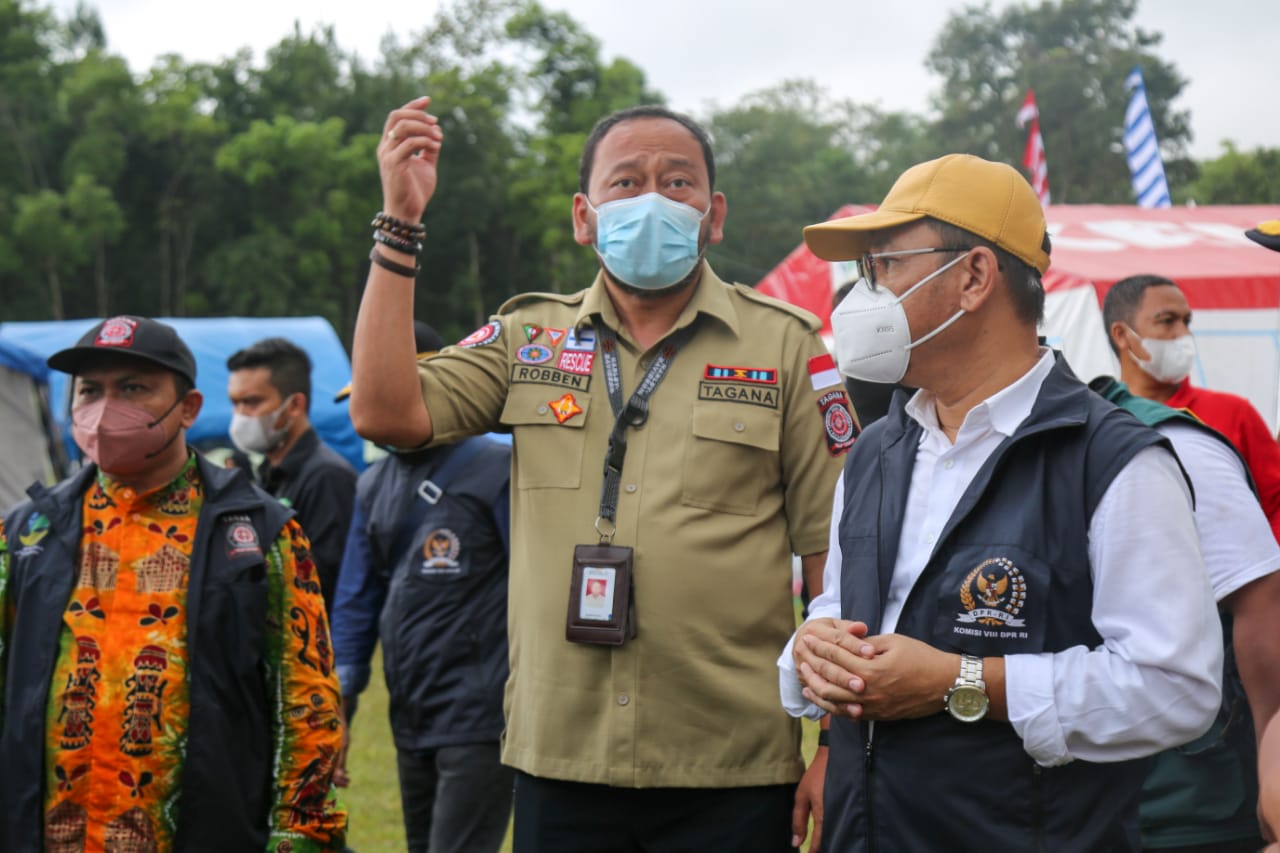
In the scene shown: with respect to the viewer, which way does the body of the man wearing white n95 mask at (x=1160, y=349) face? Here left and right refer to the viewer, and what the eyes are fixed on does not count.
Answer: facing the viewer and to the right of the viewer

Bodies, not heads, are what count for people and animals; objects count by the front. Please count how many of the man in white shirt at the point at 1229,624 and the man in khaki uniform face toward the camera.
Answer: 1

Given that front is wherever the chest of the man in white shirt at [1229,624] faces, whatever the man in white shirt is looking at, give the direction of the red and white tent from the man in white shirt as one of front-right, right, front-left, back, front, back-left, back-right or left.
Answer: right

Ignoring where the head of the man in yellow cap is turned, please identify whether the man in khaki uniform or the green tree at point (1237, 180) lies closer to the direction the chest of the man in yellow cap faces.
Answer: the man in khaki uniform

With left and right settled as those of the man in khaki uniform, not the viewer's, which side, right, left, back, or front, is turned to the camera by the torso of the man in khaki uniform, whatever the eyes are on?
front

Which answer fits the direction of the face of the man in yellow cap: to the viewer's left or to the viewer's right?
to the viewer's left

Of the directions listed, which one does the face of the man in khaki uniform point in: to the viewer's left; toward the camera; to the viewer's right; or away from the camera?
toward the camera

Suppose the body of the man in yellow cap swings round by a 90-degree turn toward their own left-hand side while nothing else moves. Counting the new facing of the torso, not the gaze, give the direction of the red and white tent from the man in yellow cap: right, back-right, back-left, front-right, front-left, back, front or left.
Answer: back-left

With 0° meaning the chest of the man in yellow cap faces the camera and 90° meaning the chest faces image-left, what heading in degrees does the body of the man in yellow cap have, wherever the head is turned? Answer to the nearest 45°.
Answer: approximately 45°

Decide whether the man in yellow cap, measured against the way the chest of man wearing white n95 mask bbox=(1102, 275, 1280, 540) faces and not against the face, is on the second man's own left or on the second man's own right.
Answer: on the second man's own right

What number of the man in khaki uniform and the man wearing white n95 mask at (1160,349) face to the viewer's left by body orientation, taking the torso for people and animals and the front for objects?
0

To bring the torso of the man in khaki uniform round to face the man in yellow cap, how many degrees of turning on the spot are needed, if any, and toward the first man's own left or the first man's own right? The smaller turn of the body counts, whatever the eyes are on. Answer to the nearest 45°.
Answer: approximately 45° to the first man's own left

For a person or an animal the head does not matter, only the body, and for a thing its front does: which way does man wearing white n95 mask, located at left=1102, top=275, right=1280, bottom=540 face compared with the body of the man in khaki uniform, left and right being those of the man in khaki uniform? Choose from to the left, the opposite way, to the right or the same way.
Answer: the same way

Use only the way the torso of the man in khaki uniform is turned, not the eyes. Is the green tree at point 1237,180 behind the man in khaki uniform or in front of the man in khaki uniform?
behind

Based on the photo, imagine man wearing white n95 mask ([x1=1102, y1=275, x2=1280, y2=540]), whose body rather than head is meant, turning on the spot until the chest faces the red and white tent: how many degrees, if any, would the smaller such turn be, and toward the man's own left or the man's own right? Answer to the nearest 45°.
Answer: approximately 135° to the man's own left

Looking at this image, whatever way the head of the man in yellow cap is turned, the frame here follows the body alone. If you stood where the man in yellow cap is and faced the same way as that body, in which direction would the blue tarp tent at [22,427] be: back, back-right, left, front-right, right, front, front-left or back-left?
right
